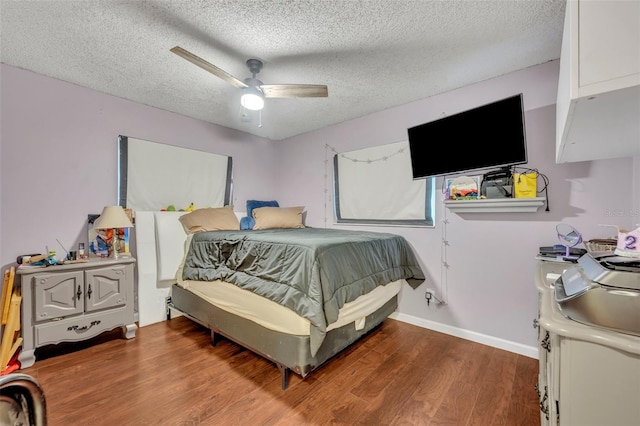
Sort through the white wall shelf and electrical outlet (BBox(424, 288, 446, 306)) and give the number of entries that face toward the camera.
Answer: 2

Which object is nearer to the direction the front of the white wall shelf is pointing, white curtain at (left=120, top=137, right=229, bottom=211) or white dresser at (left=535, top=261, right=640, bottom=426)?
the white dresser

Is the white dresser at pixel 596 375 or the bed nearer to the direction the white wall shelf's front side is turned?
the white dresser

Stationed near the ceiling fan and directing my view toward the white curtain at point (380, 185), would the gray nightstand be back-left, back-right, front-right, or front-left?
back-left

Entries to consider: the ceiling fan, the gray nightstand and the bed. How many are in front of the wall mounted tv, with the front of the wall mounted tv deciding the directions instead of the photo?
3

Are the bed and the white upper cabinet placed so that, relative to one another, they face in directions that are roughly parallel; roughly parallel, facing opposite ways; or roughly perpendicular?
roughly perpendicular
